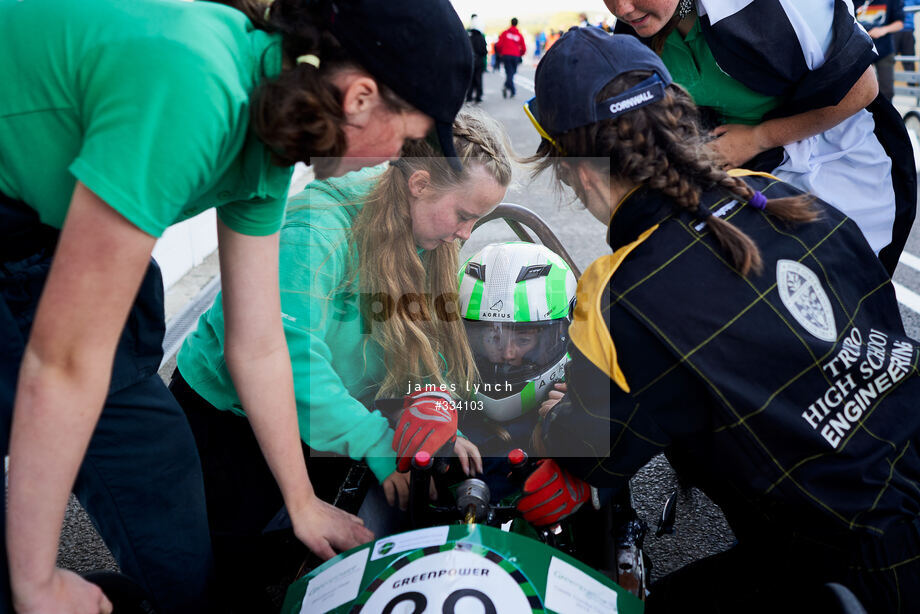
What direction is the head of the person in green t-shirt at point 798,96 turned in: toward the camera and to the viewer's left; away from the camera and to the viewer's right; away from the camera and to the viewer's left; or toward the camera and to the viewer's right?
toward the camera and to the viewer's left

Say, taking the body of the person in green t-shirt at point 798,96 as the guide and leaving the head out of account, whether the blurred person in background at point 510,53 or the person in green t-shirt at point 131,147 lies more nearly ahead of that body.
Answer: the person in green t-shirt

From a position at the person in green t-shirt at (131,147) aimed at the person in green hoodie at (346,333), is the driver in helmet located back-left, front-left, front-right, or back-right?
front-right

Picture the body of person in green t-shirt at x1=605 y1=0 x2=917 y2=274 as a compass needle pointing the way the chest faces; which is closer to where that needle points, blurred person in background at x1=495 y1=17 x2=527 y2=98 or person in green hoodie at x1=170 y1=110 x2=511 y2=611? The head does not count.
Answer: the person in green hoodie

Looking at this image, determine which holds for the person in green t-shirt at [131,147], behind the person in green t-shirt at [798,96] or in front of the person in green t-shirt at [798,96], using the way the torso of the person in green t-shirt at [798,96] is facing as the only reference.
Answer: in front

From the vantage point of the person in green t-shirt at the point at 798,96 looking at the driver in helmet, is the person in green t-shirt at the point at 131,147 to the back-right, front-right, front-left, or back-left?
front-left

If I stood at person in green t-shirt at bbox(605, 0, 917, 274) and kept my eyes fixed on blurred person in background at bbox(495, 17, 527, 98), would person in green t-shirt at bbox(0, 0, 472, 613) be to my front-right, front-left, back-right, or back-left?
back-left

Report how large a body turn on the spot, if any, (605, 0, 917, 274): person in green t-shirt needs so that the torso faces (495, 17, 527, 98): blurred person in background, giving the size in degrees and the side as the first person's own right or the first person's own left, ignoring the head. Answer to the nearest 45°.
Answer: approximately 135° to the first person's own right

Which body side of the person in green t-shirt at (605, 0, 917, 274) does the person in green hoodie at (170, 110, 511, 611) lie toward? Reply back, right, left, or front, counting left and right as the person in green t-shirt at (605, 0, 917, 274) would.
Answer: front

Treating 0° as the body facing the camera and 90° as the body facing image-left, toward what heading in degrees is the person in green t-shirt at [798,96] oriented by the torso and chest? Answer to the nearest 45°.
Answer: approximately 45°

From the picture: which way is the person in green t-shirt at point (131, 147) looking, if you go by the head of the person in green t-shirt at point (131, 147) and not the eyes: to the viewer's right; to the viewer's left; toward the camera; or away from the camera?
to the viewer's right
